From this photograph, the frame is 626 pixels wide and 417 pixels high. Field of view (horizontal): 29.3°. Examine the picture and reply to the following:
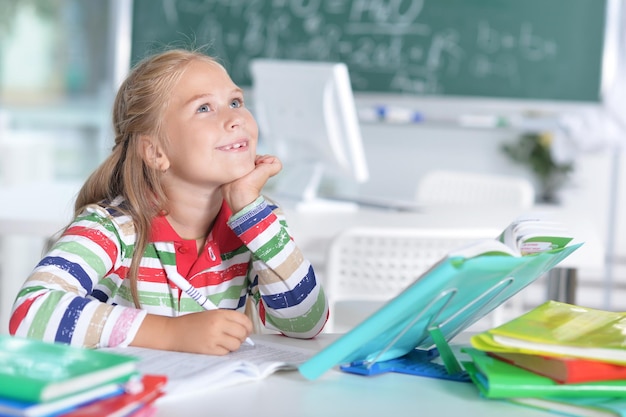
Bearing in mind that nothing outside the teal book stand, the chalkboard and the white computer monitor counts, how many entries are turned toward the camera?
1

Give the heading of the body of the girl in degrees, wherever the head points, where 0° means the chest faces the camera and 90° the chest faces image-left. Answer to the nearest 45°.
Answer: approximately 315°

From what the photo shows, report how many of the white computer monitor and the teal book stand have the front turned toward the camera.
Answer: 0

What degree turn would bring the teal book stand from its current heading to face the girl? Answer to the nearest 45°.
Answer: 0° — it already faces them

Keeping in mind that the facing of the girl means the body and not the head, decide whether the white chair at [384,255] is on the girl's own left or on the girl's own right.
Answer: on the girl's own left

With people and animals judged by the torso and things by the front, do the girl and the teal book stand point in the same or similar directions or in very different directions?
very different directions

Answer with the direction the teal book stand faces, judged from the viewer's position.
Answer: facing away from the viewer and to the left of the viewer

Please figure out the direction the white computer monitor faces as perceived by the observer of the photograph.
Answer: facing away from the viewer and to the right of the viewer

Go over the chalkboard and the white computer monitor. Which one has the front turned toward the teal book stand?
the chalkboard

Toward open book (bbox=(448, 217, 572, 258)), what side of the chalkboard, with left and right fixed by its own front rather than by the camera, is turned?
front

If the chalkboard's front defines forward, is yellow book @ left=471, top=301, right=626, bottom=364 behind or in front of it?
in front
